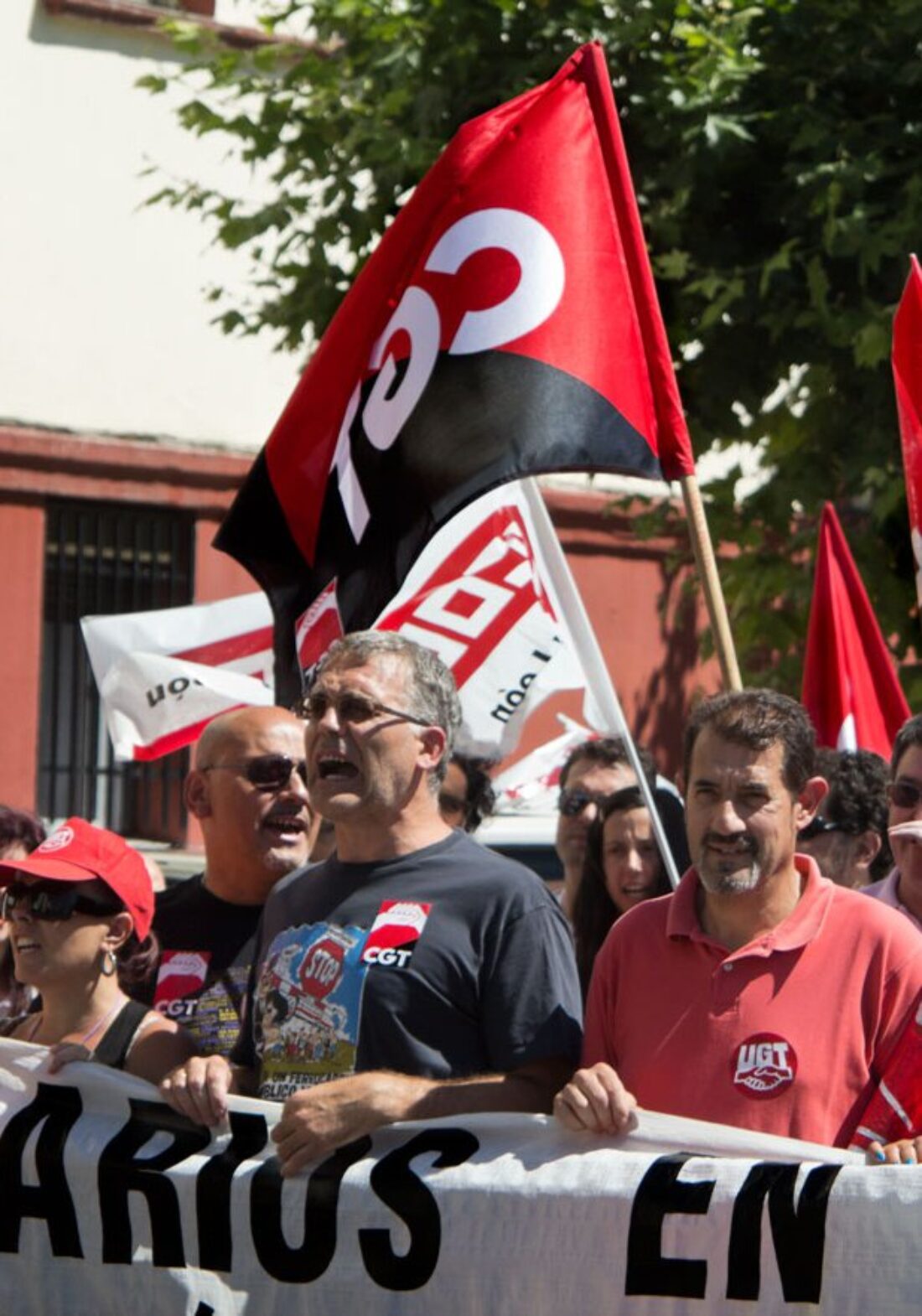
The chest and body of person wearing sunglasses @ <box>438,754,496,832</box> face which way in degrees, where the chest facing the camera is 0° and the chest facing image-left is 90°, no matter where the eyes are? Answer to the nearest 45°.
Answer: approximately 45°

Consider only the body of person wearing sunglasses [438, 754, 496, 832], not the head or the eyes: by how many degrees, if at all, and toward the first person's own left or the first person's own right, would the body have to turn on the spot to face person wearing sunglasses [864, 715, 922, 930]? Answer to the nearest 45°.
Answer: approximately 90° to the first person's own left

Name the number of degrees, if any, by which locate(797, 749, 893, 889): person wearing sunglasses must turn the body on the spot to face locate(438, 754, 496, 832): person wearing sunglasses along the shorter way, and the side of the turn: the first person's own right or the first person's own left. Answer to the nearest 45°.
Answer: approximately 45° to the first person's own right
